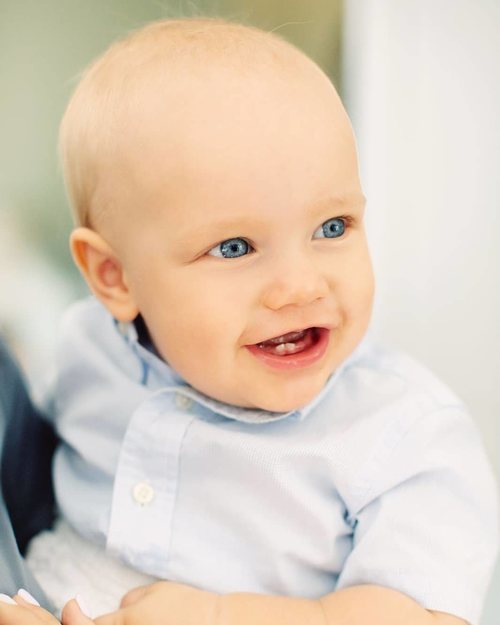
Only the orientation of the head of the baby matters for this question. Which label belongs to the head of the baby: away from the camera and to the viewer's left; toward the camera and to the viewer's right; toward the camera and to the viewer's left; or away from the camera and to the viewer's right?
toward the camera and to the viewer's right

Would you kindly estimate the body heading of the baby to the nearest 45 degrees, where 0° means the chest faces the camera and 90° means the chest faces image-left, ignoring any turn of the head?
approximately 45°
